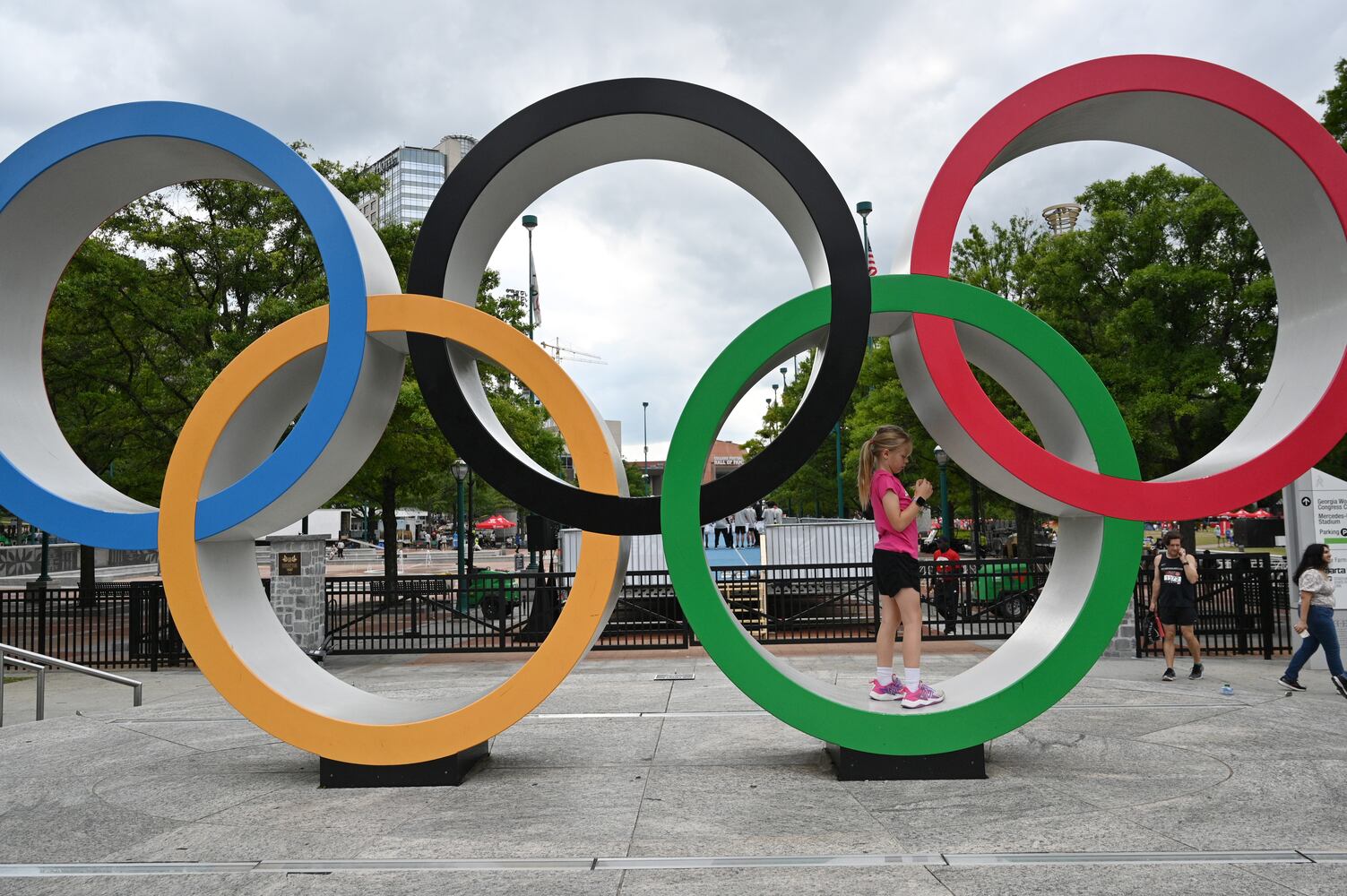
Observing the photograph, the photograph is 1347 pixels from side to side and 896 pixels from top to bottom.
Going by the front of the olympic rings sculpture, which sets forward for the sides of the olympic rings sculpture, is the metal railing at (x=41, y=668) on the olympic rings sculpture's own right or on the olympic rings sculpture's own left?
on the olympic rings sculpture's own right

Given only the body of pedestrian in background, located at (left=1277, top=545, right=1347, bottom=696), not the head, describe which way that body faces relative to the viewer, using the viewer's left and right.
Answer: facing to the right of the viewer

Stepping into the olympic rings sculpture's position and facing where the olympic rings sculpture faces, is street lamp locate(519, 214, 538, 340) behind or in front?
behind

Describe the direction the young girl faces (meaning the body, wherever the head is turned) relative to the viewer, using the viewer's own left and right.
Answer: facing to the right of the viewer

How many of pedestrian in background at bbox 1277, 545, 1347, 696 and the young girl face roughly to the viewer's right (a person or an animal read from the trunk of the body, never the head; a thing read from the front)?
2

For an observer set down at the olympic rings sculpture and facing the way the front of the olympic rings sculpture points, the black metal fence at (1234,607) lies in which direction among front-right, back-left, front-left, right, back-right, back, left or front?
back-left

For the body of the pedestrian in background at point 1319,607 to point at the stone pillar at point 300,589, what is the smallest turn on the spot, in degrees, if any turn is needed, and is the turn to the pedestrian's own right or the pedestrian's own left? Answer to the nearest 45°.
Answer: approximately 180°

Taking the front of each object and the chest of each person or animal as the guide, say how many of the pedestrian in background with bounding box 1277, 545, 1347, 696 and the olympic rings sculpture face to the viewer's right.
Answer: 1
